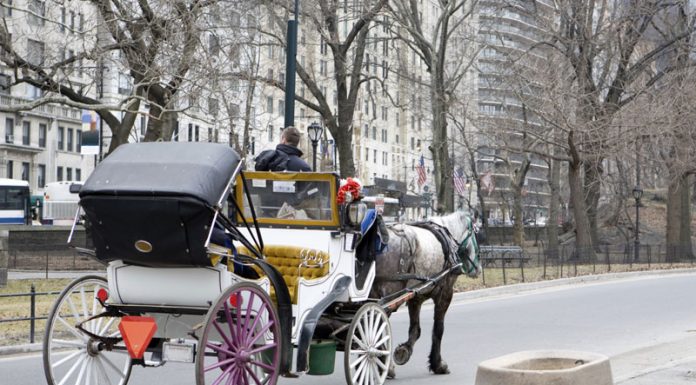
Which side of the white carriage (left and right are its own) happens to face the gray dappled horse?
front

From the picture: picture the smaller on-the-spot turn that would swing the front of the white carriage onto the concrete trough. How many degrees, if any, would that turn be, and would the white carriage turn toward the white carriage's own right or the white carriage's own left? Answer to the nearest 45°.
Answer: approximately 90° to the white carriage's own right

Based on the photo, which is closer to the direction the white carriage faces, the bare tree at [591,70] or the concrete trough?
the bare tree

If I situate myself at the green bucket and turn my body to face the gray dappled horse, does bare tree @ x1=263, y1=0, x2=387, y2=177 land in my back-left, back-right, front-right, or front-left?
front-left

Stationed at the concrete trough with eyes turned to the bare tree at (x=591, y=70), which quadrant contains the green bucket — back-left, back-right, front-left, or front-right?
front-left

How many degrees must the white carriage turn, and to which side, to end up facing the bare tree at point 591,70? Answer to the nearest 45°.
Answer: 0° — it already faces it

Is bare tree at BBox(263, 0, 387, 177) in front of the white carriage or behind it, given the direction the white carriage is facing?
in front

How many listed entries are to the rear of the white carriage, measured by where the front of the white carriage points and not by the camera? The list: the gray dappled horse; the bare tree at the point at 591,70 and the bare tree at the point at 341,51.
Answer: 0

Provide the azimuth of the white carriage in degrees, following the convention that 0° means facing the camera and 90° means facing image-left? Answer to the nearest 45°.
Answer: approximately 225°
